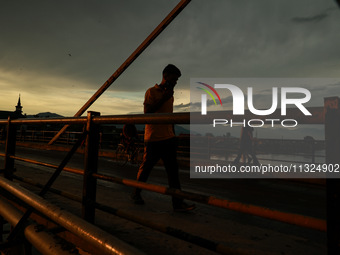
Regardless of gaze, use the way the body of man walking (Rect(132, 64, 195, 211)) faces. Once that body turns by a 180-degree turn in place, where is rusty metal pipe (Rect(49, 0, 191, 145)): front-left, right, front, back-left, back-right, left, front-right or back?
right

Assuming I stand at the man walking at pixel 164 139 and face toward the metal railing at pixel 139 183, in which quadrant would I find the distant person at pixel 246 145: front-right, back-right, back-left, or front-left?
back-left
